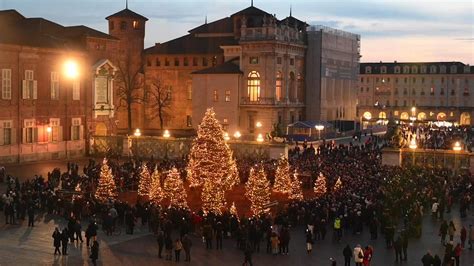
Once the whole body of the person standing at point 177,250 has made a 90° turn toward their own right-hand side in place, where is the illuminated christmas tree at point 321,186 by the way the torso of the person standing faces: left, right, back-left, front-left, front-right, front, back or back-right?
front-left

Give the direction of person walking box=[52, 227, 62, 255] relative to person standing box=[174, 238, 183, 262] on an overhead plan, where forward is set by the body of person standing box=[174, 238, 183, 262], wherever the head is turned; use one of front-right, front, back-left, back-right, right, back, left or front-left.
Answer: left

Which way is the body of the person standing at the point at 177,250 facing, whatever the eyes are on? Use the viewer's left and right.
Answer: facing away from the viewer

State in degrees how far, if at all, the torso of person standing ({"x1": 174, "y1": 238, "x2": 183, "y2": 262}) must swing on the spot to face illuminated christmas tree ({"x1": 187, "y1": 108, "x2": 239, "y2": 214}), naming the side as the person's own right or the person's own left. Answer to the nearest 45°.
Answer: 0° — they already face it

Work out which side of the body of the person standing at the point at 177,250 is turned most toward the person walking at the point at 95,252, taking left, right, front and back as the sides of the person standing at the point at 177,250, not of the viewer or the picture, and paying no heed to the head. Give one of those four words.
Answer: left

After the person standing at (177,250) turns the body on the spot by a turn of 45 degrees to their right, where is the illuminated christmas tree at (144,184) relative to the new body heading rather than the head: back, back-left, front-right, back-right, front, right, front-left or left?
front-left

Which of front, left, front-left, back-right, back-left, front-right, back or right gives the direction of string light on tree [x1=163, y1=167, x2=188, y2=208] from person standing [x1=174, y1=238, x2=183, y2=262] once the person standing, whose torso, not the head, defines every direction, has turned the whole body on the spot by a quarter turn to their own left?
right

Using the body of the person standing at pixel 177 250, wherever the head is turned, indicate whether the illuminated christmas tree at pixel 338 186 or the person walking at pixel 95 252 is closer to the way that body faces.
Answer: the illuminated christmas tree

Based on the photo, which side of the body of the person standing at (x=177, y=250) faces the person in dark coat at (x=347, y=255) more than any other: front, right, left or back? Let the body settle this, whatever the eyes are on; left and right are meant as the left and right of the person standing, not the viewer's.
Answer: right

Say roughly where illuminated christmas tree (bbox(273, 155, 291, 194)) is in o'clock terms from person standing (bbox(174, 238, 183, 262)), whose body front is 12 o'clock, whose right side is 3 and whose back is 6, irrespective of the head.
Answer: The illuminated christmas tree is roughly at 1 o'clock from the person standing.

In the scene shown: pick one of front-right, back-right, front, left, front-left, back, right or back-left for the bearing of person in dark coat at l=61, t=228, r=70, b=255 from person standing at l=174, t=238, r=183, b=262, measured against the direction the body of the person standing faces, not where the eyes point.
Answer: left
